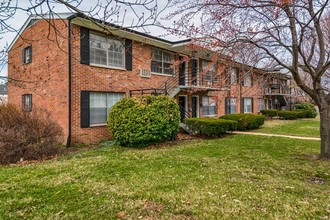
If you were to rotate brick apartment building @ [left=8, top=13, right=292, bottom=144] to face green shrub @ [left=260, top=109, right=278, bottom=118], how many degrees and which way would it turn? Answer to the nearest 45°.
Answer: approximately 90° to its left

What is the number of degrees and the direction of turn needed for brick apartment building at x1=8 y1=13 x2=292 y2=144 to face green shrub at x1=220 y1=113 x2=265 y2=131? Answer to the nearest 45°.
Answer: approximately 90° to its left

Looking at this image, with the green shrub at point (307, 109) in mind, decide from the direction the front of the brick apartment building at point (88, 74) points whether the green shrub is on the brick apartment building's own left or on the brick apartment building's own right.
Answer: on the brick apartment building's own left

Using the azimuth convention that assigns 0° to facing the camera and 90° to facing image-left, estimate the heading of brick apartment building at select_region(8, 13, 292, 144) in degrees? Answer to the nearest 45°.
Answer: approximately 315°

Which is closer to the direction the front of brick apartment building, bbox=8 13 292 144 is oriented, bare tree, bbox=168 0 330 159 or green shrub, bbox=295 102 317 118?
the bare tree

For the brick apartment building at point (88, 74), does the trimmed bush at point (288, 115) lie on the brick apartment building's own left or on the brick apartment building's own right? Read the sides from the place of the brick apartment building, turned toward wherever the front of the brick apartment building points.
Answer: on the brick apartment building's own left
